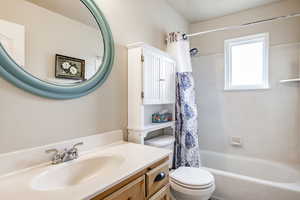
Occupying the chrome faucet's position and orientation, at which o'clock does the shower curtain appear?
The shower curtain is roughly at 10 o'clock from the chrome faucet.

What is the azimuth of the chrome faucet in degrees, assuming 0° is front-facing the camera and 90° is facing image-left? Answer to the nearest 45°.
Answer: approximately 315°

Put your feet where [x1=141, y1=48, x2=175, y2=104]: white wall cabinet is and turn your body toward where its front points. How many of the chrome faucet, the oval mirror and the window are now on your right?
2

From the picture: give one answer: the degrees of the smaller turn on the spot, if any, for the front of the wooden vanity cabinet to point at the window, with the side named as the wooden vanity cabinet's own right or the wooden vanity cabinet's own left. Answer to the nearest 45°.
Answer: approximately 90° to the wooden vanity cabinet's own left

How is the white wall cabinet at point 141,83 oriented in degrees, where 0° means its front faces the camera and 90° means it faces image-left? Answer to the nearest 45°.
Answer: approximately 315°
